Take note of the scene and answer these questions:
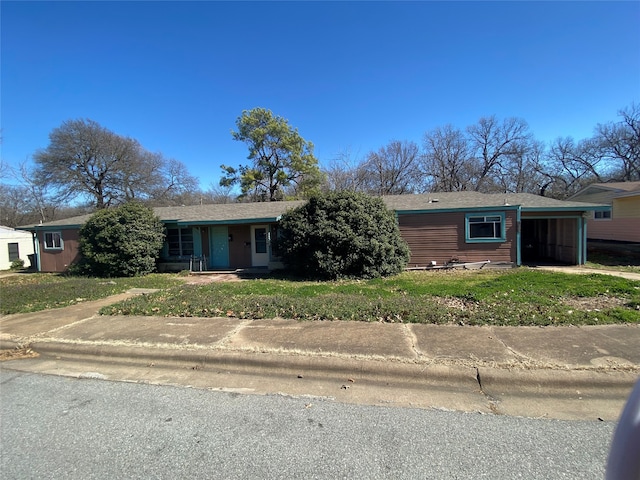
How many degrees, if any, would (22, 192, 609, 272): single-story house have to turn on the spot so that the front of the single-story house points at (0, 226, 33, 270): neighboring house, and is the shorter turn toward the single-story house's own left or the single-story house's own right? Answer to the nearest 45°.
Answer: approximately 90° to the single-story house's own right

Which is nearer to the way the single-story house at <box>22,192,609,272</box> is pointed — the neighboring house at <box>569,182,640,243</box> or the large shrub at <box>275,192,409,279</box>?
the large shrub

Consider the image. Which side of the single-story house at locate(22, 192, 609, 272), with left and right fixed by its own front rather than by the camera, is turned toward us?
front

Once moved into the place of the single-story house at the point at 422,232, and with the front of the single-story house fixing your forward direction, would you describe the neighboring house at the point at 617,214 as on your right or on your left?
on your left

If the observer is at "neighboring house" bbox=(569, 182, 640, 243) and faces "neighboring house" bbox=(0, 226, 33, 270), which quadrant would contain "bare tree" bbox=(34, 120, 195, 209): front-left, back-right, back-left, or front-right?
front-right

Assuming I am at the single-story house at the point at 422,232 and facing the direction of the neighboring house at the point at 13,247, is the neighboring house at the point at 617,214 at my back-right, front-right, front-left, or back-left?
back-right

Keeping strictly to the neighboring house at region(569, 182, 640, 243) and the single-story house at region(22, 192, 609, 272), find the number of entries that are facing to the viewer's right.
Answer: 0

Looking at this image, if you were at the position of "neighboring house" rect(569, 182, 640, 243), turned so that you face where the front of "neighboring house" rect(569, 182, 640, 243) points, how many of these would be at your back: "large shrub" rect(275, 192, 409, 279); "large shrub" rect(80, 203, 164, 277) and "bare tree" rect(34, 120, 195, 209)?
0

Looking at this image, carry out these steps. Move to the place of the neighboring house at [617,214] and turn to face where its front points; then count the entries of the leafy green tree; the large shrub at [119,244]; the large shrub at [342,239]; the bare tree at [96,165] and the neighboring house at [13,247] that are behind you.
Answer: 0

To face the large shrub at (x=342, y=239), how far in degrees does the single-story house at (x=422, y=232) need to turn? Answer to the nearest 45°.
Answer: approximately 45° to its right

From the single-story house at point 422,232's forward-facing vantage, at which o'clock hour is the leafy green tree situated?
The leafy green tree is roughly at 5 o'clock from the single-story house.

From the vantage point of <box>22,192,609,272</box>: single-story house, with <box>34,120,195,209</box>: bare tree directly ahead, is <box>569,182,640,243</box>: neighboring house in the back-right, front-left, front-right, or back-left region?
back-right

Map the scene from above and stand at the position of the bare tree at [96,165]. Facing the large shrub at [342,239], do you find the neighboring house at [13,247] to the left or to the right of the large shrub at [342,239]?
right

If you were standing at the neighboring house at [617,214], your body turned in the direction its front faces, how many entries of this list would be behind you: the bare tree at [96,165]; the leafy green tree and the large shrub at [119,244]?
0
